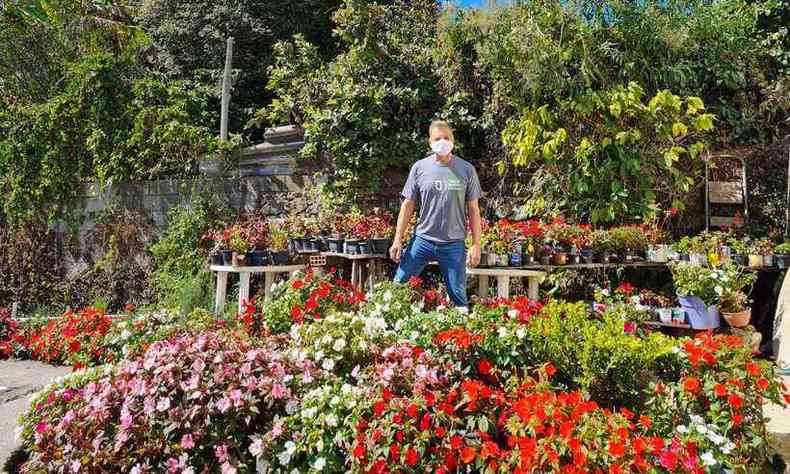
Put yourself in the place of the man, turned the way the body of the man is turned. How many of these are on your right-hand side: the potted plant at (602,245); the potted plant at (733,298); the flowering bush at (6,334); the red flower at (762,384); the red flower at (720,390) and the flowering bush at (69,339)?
2

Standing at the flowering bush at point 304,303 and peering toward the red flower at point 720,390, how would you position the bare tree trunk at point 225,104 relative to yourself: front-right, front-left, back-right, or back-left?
back-left

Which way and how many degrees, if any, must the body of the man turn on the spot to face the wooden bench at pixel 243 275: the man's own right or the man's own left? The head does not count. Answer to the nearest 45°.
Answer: approximately 135° to the man's own right

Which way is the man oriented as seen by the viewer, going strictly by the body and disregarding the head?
toward the camera

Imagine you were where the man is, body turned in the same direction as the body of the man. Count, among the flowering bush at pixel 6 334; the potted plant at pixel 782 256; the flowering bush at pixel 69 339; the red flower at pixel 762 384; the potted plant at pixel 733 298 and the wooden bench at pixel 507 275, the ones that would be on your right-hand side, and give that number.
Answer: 2

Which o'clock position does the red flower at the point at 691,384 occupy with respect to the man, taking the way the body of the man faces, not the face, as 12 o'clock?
The red flower is roughly at 11 o'clock from the man.

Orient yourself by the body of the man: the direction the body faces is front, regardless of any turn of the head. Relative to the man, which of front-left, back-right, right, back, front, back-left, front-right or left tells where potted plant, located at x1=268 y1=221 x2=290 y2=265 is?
back-right

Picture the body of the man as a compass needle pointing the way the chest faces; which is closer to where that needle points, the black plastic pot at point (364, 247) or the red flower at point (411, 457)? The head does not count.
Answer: the red flower

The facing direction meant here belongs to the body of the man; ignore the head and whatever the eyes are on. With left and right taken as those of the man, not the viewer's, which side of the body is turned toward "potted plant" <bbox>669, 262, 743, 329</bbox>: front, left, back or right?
left

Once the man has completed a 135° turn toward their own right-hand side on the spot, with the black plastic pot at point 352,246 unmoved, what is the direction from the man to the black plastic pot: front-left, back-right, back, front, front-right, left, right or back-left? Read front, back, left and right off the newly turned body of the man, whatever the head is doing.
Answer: front

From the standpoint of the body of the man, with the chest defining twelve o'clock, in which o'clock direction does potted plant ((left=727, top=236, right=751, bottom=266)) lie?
The potted plant is roughly at 8 o'clock from the man.

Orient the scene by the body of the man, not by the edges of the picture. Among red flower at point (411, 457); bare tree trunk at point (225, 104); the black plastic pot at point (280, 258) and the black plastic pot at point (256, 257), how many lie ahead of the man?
1

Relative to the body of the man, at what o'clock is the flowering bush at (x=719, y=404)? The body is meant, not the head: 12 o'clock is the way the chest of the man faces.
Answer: The flowering bush is roughly at 11 o'clock from the man.

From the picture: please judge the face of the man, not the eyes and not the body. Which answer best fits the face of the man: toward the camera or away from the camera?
toward the camera

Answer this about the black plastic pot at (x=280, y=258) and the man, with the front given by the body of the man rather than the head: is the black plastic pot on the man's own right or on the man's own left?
on the man's own right

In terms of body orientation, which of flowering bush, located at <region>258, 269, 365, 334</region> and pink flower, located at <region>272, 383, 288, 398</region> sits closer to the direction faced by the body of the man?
the pink flower

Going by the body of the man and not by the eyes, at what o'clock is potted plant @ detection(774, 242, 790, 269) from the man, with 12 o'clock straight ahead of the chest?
The potted plant is roughly at 8 o'clock from the man.

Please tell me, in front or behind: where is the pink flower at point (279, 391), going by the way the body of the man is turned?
in front

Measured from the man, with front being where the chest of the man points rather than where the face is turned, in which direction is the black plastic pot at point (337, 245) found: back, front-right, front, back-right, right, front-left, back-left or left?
back-right

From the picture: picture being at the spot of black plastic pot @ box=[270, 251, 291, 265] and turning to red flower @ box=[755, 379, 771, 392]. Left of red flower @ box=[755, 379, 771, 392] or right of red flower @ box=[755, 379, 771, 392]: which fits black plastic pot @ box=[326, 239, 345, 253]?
left
